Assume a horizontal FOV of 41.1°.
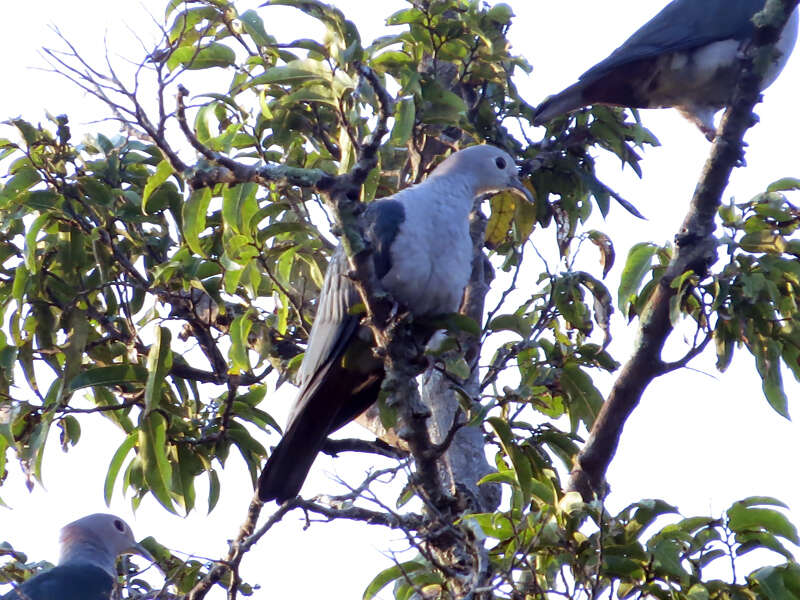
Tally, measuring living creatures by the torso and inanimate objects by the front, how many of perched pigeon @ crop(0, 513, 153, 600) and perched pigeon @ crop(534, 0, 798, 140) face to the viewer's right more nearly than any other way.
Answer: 2

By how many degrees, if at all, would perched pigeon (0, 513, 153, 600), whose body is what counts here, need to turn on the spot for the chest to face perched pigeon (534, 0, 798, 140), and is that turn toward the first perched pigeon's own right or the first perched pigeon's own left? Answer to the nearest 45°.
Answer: approximately 45° to the first perched pigeon's own right

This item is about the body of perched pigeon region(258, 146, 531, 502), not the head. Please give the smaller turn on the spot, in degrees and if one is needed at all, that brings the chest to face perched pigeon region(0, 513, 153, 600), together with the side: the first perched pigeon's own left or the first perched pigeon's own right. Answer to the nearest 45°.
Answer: approximately 180°

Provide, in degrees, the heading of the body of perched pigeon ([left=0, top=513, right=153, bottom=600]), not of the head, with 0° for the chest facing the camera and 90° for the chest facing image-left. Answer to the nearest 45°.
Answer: approximately 270°

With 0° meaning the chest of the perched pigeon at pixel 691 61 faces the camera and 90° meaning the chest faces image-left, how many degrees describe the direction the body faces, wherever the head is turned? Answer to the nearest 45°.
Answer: approximately 270°

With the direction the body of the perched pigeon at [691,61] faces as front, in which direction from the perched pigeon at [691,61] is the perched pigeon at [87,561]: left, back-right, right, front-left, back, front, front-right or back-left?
back
